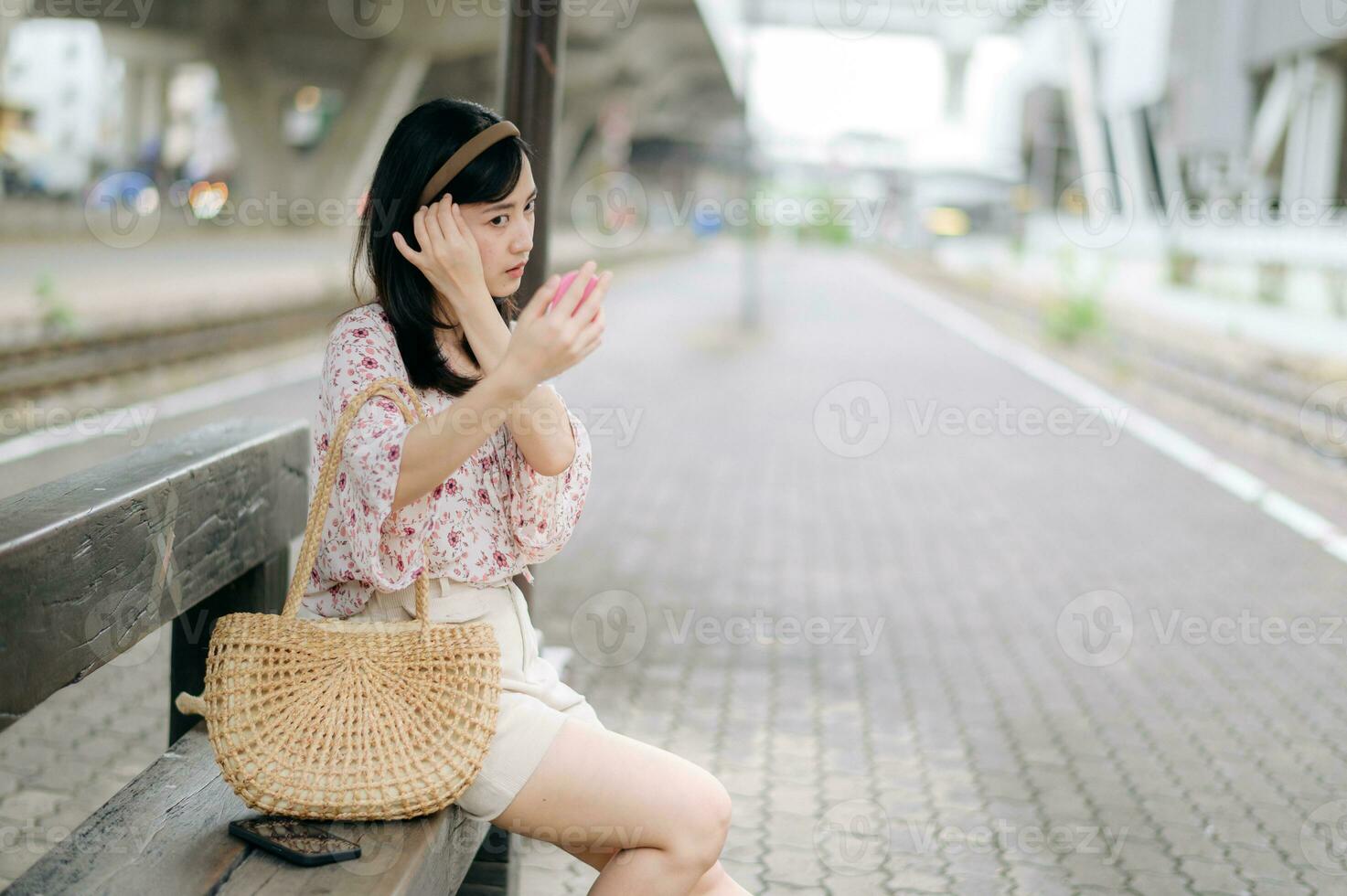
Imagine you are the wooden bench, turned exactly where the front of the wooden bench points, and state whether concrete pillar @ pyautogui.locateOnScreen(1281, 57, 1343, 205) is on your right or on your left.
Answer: on your left

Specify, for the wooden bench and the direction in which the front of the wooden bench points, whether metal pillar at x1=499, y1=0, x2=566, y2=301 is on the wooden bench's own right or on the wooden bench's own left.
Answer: on the wooden bench's own left

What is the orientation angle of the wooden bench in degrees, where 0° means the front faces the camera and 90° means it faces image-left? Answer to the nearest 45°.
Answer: approximately 315°

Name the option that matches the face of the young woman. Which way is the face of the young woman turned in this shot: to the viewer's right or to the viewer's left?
to the viewer's right

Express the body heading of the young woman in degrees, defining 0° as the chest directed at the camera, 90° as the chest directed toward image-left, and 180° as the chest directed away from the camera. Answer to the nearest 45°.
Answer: approximately 315°

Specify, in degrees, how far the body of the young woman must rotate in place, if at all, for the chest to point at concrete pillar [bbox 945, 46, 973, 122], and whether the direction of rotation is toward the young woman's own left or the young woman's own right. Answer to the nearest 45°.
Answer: approximately 135° to the young woman's own left

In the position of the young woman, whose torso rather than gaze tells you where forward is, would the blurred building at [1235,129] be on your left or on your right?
on your left

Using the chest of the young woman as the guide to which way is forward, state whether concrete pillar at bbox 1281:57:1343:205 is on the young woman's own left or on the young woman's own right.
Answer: on the young woman's own left

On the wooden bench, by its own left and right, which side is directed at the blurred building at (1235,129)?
left
